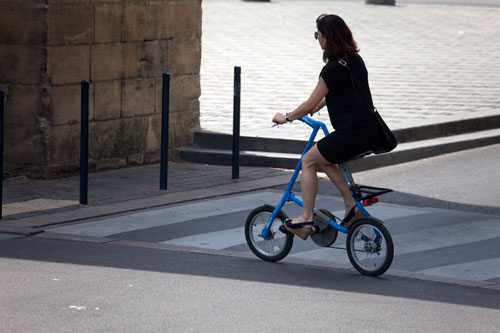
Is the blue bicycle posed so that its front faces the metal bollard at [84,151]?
yes

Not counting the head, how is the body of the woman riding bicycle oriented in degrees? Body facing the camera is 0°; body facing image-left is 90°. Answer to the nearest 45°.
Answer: approximately 135°

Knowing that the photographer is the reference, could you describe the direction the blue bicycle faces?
facing away from the viewer and to the left of the viewer

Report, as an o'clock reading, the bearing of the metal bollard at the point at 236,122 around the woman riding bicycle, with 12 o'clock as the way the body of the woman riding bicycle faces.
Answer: The metal bollard is roughly at 1 o'clock from the woman riding bicycle.

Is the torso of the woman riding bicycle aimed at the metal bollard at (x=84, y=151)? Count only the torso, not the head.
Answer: yes
